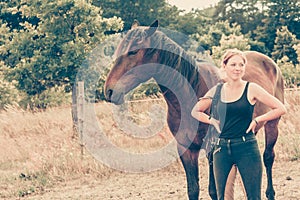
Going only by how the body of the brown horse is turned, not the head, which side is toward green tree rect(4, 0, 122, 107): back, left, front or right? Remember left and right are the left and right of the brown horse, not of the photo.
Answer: right

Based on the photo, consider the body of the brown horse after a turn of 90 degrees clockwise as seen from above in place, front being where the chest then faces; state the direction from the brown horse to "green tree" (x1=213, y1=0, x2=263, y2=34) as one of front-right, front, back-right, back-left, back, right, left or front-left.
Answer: front-right

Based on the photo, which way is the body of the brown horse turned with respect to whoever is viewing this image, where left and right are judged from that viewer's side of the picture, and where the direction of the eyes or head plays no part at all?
facing the viewer and to the left of the viewer

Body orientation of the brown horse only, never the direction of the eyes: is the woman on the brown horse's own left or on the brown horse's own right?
on the brown horse's own left
